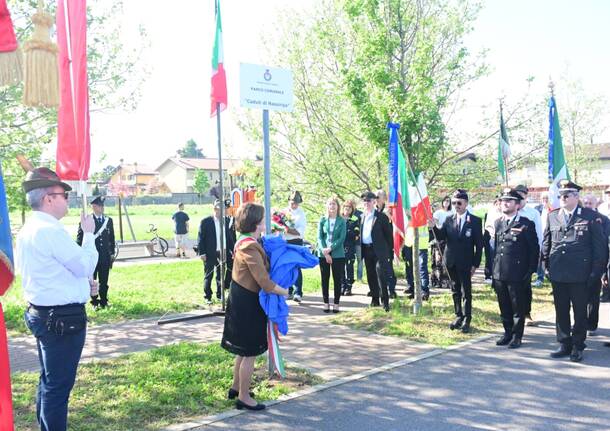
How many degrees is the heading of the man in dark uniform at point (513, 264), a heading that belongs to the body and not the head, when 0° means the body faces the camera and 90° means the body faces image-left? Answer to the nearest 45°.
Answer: approximately 45°

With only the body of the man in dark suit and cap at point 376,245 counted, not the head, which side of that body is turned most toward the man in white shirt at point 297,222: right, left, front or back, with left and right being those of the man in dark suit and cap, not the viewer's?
right

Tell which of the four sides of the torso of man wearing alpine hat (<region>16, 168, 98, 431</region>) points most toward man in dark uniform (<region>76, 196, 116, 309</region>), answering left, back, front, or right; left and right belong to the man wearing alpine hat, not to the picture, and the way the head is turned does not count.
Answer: left

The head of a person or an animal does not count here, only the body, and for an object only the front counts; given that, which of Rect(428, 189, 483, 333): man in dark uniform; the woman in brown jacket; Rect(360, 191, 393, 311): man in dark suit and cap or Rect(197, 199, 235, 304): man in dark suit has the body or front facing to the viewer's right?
the woman in brown jacket

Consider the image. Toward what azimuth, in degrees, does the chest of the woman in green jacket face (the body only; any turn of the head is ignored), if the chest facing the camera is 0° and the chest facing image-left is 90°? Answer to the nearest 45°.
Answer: approximately 0°

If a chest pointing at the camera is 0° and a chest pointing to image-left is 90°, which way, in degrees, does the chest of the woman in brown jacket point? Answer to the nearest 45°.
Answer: approximately 270°

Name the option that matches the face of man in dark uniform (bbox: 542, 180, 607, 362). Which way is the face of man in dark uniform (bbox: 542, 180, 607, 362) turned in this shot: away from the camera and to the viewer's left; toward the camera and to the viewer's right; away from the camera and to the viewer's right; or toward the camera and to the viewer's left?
toward the camera and to the viewer's left

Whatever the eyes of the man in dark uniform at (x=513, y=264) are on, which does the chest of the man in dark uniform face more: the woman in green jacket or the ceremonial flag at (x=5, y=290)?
the ceremonial flag

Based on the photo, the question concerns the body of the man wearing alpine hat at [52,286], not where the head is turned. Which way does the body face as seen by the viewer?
to the viewer's right
